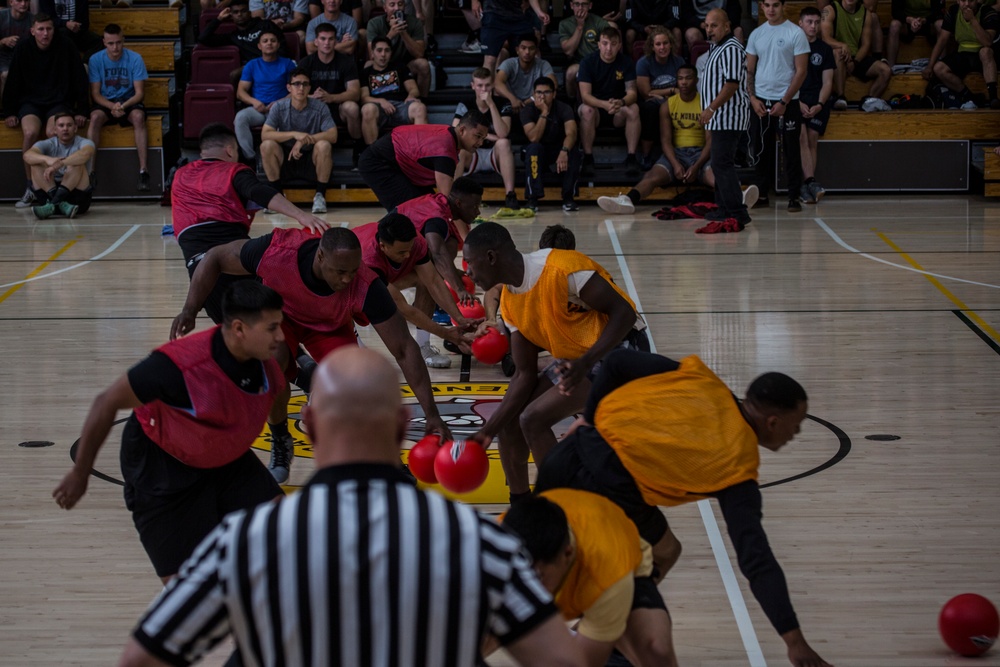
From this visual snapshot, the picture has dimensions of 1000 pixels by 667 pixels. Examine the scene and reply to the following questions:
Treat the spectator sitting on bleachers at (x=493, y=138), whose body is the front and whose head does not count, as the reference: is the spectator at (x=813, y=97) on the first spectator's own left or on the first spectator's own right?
on the first spectator's own left

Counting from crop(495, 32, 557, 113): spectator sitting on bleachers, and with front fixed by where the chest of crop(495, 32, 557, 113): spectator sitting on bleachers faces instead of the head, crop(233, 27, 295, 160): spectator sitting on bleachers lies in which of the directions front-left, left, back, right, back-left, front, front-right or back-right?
right

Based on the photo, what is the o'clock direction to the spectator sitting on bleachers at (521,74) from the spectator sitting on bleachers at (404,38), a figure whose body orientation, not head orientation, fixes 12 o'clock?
the spectator sitting on bleachers at (521,74) is roughly at 10 o'clock from the spectator sitting on bleachers at (404,38).

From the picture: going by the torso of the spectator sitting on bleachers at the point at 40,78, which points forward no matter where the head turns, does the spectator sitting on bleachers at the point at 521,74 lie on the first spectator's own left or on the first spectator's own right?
on the first spectator's own left

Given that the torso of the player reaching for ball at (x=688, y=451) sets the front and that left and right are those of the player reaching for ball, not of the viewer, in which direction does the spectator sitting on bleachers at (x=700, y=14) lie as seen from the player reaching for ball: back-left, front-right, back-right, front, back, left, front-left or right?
left

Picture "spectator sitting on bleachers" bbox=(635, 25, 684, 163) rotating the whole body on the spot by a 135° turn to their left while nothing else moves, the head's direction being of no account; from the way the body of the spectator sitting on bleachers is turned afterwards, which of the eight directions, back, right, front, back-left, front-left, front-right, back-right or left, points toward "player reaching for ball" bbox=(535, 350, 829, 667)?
back-right

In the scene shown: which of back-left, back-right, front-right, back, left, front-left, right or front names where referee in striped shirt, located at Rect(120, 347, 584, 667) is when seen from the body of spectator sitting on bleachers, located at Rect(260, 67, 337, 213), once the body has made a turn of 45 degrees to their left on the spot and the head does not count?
front-right

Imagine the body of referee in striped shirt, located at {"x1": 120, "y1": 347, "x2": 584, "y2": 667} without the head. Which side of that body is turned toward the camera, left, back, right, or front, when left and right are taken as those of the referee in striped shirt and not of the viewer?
back

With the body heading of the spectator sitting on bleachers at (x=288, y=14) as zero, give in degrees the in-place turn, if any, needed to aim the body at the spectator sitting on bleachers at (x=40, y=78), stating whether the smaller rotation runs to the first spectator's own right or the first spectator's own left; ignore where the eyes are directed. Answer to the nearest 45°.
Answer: approximately 45° to the first spectator's own right

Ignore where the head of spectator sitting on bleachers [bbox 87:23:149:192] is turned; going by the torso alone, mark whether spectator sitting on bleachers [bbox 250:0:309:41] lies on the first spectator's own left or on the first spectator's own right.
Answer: on the first spectator's own left

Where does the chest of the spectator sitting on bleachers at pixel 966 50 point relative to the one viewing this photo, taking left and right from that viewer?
facing the viewer

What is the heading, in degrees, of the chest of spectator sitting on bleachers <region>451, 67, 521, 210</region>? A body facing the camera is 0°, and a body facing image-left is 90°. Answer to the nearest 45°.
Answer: approximately 0°

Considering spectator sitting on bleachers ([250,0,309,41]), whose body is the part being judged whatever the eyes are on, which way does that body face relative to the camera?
toward the camera

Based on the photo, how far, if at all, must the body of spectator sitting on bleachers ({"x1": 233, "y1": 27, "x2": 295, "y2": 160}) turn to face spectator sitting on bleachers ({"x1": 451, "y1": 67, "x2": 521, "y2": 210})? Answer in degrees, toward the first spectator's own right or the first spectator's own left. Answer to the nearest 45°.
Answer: approximately 45° to the first spectator's own left
